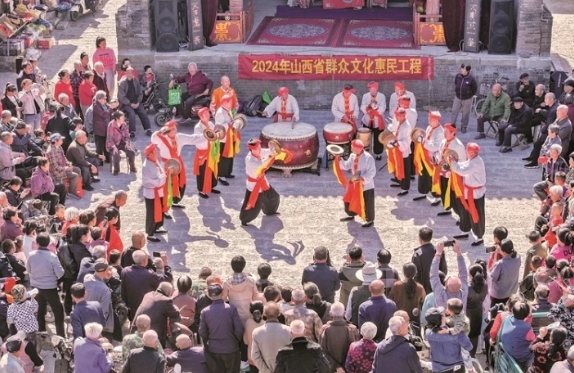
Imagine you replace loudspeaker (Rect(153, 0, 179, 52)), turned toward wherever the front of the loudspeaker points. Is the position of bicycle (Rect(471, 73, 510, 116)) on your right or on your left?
on your left

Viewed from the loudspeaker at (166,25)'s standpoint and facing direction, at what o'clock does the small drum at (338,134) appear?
The small drum is roughly at 11 o'clock from the loudspeaker.

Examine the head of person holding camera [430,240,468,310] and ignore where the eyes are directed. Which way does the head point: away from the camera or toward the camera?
away from the camera

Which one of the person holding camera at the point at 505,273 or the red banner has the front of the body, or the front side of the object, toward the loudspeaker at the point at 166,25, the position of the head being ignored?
the person holding camera

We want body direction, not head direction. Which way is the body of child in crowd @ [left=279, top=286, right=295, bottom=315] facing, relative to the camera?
away from the camera

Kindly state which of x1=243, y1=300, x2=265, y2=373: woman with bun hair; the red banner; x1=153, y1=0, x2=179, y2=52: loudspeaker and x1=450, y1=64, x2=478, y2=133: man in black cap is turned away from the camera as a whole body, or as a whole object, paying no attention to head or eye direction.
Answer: the woman with bun hair

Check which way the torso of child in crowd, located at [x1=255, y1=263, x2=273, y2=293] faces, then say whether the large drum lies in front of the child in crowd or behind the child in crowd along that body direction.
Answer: in front

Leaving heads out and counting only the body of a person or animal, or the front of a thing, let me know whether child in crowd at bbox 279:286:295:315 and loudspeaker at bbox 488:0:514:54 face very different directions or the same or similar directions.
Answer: very different directions

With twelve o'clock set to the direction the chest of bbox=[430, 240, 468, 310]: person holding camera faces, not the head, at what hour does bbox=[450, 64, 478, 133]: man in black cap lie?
The man in black cap is roughly at 12 o'clock from the person holding camera.

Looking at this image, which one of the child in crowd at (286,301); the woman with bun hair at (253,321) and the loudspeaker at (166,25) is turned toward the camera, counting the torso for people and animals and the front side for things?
the loudspeaker

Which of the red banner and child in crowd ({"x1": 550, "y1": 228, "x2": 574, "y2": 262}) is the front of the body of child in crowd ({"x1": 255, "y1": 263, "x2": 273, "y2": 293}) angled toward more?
the red banner

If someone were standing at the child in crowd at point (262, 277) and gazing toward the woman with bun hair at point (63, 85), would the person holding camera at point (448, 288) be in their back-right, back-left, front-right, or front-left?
back-right

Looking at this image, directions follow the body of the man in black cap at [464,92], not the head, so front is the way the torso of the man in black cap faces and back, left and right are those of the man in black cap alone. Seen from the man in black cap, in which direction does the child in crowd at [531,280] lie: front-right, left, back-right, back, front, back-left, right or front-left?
front-left

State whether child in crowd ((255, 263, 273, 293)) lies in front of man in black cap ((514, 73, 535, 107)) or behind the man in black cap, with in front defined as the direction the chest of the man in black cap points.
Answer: in front

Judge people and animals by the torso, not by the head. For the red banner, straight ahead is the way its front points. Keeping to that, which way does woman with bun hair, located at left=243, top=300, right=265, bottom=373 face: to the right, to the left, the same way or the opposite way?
the opposite way

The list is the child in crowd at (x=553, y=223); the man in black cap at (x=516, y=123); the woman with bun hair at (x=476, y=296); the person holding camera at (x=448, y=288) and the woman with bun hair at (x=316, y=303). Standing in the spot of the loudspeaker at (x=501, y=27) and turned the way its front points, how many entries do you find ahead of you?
5
